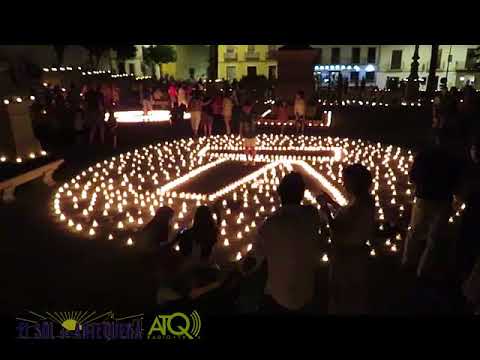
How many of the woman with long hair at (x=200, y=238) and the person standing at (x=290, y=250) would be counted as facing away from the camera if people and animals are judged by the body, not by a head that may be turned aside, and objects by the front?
2

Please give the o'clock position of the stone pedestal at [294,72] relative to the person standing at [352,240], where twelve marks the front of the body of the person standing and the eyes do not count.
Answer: The stone pedestal is roughly at 1 o'clock from the person standing.

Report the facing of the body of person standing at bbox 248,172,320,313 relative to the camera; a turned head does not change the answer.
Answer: away from the camera

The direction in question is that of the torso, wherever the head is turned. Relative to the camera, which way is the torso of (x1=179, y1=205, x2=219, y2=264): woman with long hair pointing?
away from the camera

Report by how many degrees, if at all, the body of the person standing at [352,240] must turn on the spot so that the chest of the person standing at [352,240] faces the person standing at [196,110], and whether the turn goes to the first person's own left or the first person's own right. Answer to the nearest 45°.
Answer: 0° — they already face them

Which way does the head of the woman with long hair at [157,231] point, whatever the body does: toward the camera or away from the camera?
away from the camera

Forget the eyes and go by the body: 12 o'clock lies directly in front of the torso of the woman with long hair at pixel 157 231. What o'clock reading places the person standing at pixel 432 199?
The person standing is roughly at 1 o'clock from the woman with long hair.

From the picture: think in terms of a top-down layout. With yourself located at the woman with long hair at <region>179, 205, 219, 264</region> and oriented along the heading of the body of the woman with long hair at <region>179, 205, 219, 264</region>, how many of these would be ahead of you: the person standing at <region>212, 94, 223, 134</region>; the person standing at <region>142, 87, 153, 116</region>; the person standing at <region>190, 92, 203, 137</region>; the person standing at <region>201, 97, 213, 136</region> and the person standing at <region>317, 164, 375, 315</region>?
4

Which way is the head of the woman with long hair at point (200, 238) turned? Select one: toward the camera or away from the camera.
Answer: away from the camera

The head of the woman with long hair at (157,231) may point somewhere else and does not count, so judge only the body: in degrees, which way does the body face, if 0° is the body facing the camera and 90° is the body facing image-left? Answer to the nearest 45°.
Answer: approximately 225°

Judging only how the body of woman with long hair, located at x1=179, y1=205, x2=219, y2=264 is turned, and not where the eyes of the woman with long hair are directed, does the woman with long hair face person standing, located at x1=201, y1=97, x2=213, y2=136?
yes
